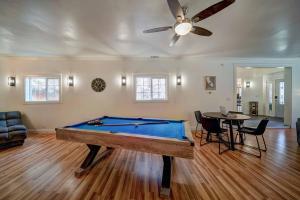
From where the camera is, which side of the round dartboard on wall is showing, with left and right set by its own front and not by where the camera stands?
front

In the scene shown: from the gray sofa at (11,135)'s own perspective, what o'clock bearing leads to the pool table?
The pool table is roughly at 1 o'clock from the gray sofa.

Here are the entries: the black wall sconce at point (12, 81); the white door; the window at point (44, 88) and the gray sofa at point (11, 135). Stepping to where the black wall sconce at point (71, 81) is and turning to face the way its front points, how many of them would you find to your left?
1

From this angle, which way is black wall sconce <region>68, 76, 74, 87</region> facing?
toward the camera

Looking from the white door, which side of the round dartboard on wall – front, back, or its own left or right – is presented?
left

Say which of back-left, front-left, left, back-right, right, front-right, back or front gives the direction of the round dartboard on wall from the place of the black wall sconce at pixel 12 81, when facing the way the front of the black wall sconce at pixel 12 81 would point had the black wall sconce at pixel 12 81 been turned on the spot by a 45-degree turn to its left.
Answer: front

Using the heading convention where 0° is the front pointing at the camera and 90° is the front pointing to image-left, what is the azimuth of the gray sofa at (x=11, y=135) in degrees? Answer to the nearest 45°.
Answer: approximately 315°

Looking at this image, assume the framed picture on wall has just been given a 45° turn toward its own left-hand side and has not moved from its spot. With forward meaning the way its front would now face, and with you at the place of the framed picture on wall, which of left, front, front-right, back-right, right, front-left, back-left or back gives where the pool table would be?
front-right

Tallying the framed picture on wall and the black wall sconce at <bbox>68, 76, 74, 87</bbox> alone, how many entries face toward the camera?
2

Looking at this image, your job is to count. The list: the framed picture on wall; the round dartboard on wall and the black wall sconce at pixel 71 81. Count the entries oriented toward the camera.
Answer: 3

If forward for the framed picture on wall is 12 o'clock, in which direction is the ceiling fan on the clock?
The ceiling fan is roughly at 12 o'clock from the framed picture on wall.
